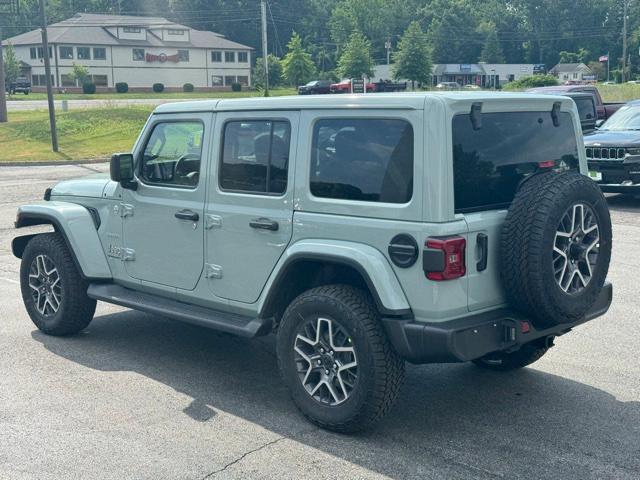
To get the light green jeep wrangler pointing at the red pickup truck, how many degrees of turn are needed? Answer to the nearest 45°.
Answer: approximately 45° to its right

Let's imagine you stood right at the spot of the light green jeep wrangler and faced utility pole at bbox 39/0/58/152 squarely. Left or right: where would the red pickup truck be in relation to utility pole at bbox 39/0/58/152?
right

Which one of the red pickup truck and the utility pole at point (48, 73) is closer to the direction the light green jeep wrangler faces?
the utility pole

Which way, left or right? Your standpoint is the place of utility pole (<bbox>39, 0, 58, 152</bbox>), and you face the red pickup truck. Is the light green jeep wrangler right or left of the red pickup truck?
right

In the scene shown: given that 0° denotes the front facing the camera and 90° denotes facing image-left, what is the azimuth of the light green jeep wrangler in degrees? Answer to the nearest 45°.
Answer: approximately 135°

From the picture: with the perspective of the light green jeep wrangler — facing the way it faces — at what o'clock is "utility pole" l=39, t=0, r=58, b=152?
The utility pole is roughly at 1 o'clock from the light green jeep wrangler.
